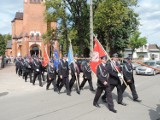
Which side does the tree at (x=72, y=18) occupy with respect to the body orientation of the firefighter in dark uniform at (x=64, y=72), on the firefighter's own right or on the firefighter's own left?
on the firefighter's own left

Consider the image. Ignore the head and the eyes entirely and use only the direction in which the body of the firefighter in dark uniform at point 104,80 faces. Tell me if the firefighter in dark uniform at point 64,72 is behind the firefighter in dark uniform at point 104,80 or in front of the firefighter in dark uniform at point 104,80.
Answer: behind

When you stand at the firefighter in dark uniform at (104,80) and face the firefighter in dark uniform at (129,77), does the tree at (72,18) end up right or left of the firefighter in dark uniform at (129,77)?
left

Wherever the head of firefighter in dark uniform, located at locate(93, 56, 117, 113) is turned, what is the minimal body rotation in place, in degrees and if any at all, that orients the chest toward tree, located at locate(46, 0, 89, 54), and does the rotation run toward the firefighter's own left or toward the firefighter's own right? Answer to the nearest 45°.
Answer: approximately 135° to the firefighter's own left

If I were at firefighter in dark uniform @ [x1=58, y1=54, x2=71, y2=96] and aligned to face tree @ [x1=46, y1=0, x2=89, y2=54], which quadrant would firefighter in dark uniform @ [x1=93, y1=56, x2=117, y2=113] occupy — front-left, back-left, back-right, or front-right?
back-right

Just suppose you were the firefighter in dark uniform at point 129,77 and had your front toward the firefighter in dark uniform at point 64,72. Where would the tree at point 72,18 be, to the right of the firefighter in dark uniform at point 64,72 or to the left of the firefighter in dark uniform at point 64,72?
right

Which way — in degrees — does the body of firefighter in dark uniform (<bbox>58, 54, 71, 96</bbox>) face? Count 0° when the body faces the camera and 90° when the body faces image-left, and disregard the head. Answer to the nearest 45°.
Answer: approximately 315°
